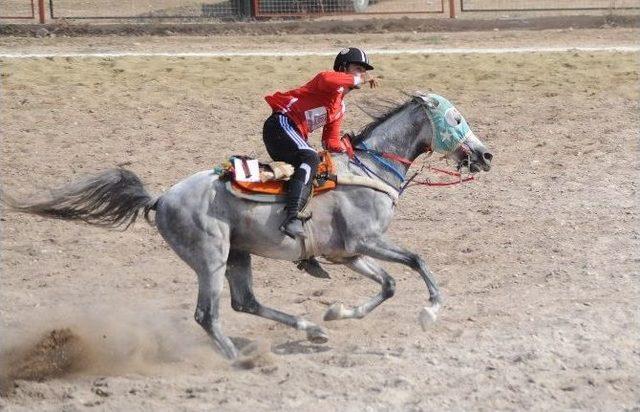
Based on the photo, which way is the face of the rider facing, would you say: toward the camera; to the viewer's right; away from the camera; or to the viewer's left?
to the viewer's right

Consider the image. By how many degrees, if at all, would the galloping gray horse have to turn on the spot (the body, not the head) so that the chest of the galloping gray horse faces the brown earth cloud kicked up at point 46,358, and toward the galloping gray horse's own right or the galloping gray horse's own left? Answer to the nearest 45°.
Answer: approximately 180°

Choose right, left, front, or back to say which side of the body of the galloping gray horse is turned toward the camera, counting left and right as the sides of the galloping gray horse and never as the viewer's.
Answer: right
